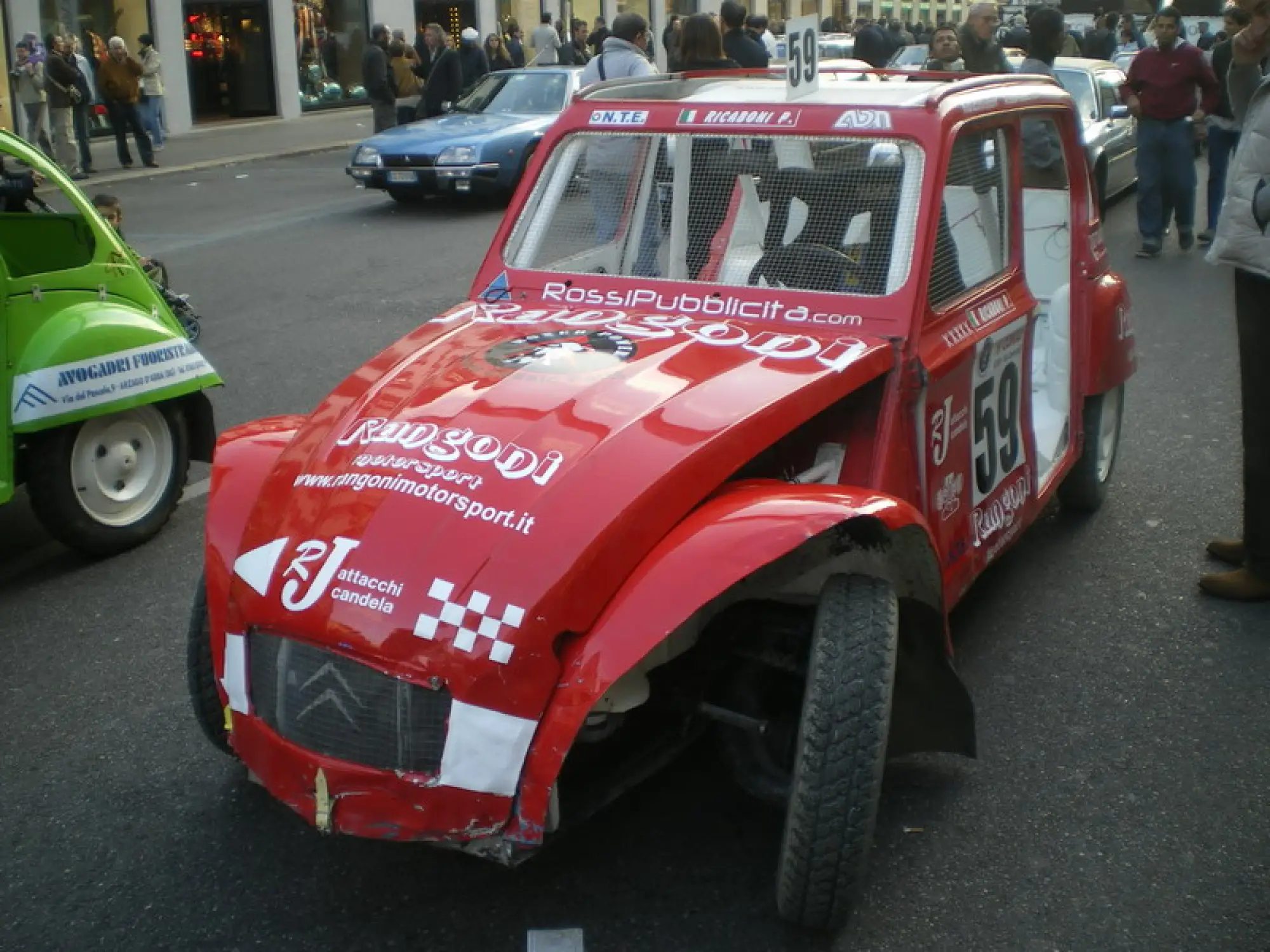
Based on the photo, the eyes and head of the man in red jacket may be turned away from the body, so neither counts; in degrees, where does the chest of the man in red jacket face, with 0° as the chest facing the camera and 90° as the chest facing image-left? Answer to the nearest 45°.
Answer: approximately 0°

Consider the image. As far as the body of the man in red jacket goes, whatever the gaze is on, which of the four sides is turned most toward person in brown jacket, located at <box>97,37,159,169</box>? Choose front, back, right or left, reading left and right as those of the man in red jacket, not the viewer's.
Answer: right

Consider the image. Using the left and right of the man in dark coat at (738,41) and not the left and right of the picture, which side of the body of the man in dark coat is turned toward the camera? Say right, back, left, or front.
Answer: back

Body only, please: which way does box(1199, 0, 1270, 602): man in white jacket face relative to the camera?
to the viewer's left

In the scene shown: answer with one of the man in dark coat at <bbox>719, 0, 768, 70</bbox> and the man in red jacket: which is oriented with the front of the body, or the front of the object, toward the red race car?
the man in red jacket

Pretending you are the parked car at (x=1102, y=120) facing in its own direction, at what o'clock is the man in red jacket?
The man in red jacket is roughly at 10 o'clock from the parked car.

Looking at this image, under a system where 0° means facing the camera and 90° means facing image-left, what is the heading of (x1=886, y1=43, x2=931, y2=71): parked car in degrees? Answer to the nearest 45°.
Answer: approximately 45°

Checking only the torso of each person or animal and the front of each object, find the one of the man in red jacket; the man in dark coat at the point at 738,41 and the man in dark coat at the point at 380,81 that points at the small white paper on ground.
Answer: the man in red jacket

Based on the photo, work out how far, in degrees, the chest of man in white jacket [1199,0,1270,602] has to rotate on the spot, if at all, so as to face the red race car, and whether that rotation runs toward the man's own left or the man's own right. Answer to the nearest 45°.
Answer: approximately 45° to the man's own left

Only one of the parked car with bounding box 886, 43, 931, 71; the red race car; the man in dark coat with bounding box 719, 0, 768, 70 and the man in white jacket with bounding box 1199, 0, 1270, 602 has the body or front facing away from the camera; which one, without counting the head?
the man in dark coat

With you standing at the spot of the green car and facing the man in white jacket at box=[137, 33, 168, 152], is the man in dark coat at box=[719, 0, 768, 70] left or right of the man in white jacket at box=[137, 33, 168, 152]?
right
